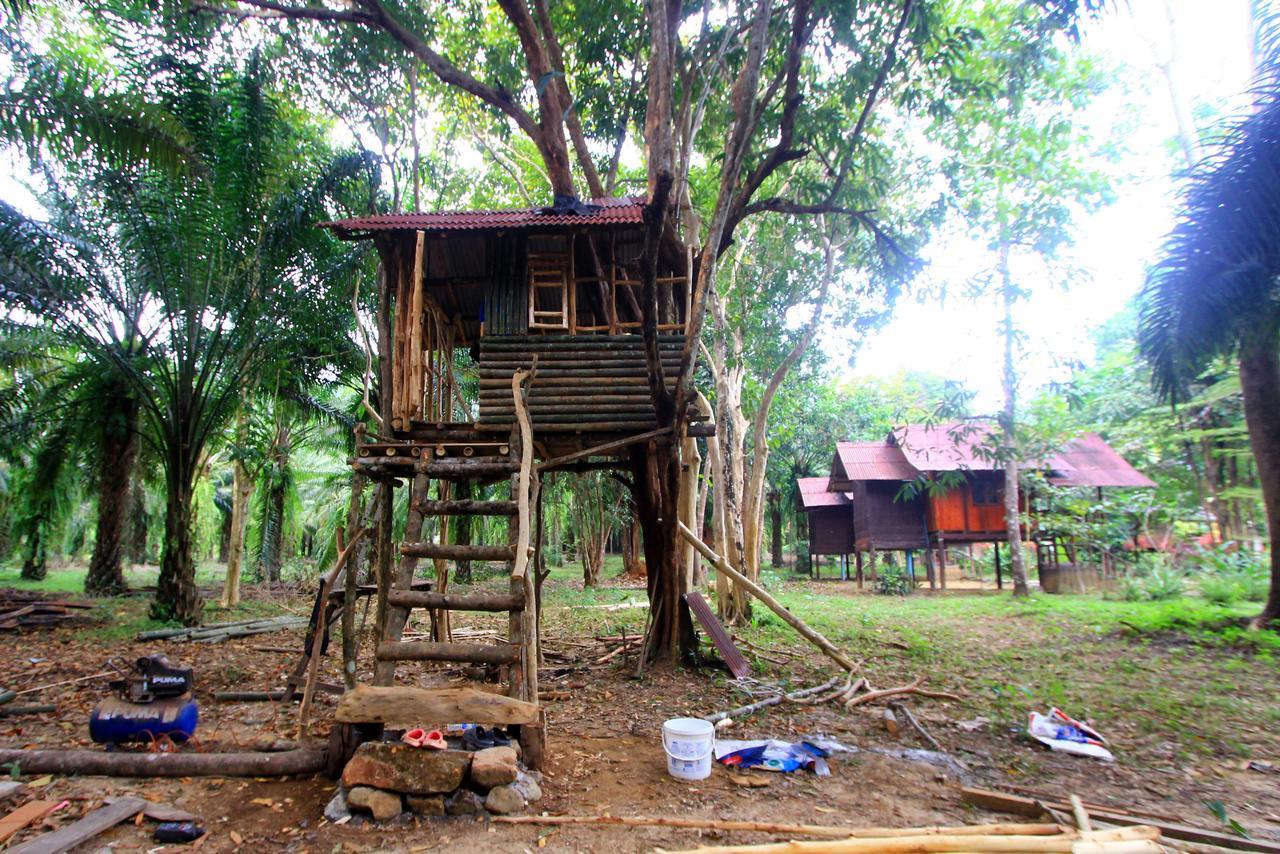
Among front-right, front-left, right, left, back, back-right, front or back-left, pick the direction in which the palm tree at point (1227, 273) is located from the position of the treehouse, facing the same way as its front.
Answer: left

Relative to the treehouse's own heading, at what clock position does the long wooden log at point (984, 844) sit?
The long wooden log is roughly at 11 o'clock from the treehouse.

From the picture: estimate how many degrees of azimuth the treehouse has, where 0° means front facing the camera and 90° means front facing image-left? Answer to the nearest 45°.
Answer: approximately 0°

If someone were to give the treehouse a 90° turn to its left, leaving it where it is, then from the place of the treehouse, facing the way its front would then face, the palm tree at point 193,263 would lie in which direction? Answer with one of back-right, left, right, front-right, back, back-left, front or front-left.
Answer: back-left

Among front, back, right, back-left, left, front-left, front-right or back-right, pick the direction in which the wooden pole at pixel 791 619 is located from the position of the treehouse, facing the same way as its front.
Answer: left

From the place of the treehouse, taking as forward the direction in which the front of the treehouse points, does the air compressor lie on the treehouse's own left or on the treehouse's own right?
on the treehouse's own right

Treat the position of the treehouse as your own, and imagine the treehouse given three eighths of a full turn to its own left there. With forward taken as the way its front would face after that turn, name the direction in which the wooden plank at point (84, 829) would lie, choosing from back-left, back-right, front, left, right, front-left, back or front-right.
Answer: back

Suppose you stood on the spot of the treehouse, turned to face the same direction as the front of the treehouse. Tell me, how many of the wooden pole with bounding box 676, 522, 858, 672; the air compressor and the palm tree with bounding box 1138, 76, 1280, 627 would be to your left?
2
